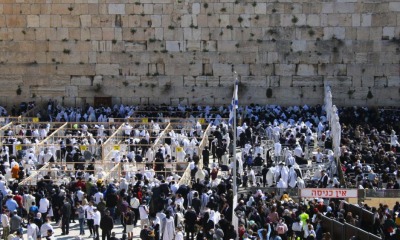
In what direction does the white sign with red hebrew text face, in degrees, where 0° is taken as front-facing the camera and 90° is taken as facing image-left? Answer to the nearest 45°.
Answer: approximately 0°

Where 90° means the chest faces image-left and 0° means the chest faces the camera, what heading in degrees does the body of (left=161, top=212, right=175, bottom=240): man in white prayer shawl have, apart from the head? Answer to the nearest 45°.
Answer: approximately 180°

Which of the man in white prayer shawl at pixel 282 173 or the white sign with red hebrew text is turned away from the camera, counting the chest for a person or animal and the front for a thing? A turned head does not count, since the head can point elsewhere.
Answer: the man in white prayer shawl

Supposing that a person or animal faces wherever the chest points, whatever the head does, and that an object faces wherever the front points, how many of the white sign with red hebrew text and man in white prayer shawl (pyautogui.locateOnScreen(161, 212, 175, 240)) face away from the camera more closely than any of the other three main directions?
1

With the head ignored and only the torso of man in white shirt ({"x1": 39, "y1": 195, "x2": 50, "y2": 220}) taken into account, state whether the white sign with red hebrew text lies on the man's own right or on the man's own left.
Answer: on the man's own right

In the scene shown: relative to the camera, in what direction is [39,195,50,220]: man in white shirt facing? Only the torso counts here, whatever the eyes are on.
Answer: away from the camera

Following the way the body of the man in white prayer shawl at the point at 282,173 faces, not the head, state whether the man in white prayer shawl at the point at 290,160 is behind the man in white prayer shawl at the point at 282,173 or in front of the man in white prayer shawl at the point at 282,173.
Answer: in front

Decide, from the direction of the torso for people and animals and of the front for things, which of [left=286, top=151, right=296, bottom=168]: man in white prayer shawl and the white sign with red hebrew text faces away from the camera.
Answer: the man in white prayer shawl

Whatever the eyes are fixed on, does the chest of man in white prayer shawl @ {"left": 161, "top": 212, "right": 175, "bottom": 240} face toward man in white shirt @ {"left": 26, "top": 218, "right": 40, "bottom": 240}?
no

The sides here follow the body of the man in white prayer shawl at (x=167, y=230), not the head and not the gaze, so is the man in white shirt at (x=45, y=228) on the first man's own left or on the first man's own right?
on the first man's own left

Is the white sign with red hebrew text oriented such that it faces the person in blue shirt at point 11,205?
no

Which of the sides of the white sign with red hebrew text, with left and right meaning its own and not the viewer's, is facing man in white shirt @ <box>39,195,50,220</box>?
right

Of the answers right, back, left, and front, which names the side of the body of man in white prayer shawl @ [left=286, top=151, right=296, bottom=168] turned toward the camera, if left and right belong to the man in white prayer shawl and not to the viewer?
back

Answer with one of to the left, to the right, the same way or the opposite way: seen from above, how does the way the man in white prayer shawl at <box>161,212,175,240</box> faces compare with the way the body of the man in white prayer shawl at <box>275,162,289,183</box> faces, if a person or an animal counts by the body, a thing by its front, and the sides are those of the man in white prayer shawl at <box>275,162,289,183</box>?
the same way

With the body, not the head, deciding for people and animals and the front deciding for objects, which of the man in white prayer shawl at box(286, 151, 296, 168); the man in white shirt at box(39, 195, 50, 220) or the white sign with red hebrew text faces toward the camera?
the white sign with red hebrew text

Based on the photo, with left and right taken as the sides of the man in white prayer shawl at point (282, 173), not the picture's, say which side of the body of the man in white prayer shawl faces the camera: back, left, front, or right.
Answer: back

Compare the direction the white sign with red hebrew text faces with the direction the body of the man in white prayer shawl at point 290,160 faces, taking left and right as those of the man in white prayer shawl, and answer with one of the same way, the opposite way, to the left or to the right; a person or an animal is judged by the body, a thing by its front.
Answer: the opposite way
